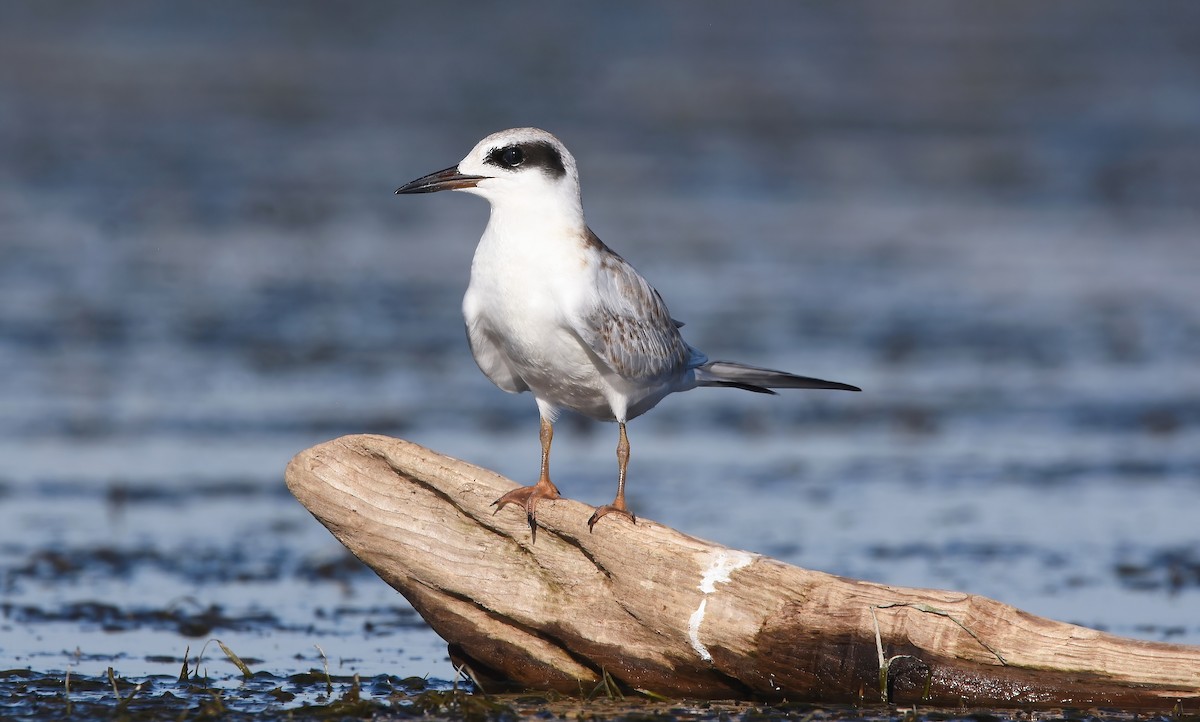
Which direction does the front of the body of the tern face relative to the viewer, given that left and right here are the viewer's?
facing the viewer and to the left of the viewer
